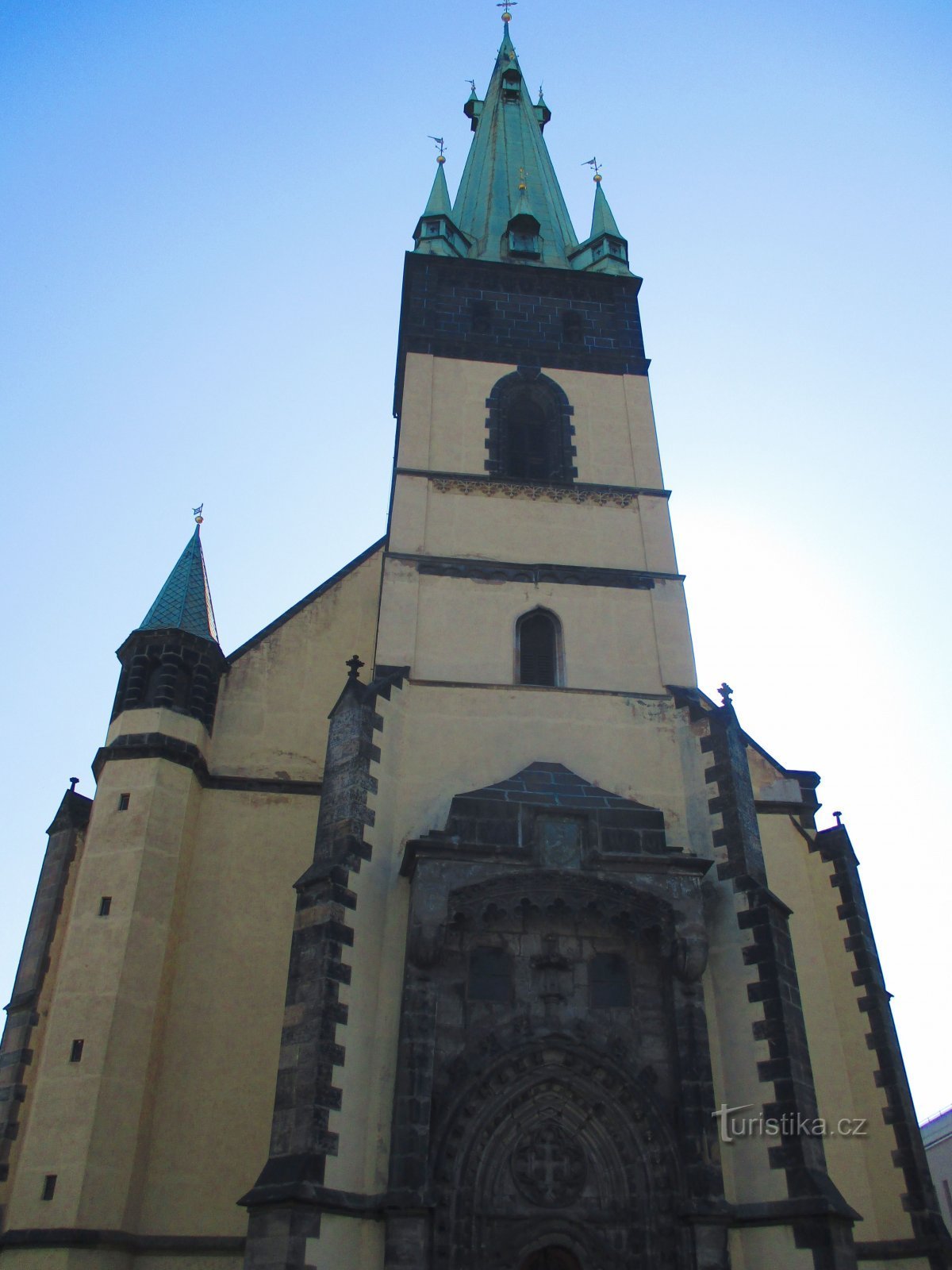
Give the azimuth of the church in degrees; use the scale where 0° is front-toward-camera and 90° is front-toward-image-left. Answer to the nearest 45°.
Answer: approximately 0°
